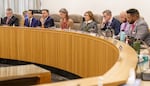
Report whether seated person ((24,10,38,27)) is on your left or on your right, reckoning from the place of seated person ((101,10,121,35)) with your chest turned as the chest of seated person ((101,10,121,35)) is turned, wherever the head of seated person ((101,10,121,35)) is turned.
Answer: on your right

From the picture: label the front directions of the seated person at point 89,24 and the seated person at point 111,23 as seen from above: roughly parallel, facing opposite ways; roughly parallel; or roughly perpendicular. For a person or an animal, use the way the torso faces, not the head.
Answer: roughly parallel

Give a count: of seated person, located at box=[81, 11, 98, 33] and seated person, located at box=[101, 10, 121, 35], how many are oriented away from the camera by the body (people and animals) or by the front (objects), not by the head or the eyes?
0

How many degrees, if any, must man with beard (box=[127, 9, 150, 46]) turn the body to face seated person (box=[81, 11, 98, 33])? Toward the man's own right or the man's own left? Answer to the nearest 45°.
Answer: approximately 90° to the man's own right

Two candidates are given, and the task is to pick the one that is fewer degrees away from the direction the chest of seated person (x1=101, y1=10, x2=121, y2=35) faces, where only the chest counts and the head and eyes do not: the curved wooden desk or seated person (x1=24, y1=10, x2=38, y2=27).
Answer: the curved wooden desk

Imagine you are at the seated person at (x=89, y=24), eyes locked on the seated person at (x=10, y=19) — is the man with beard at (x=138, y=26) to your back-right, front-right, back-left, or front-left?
back-left

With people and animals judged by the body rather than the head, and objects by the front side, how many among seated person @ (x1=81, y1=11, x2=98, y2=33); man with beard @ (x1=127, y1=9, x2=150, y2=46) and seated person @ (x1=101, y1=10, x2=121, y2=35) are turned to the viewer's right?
0

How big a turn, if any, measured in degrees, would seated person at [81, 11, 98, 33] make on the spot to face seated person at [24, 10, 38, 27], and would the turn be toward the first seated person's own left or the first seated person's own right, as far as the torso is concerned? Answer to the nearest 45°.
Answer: approximately 90° to the first seated person's own right

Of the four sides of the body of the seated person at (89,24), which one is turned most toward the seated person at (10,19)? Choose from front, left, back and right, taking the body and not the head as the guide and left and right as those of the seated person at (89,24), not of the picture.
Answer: right

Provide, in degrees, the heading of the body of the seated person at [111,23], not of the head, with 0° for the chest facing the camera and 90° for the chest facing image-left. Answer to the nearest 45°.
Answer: approximately 45°

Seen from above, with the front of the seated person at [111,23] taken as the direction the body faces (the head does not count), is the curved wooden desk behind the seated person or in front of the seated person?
in front

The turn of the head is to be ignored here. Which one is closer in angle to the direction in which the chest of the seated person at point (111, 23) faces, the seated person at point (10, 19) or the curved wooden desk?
the curved wooden desk
